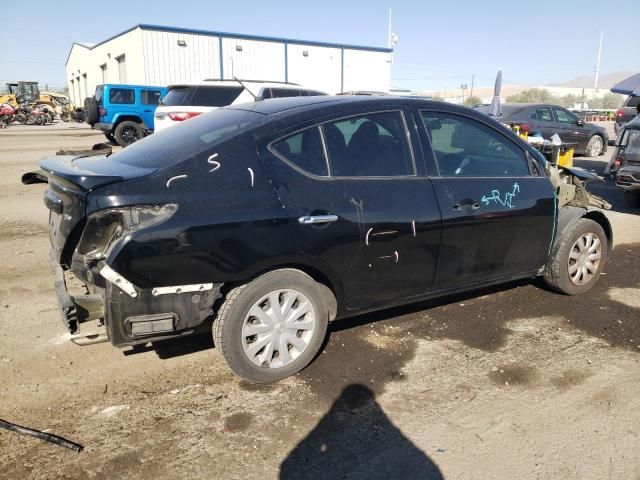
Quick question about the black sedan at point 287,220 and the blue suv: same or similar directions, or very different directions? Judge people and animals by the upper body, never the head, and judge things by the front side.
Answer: same or similar directions

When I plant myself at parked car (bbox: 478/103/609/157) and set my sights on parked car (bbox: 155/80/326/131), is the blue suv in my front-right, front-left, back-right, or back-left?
front-right

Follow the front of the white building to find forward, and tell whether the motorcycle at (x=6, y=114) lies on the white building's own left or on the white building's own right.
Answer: on the white building's own right

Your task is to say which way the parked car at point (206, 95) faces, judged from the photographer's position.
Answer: facing away from the viewer and to the right of the viewer

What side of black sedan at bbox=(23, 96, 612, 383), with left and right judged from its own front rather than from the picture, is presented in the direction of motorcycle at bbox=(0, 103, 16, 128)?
left

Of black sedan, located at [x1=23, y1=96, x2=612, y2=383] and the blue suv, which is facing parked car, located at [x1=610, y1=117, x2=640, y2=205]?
the black sedan

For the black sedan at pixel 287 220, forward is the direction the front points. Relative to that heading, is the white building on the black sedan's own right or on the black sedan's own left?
on the black sedan's own left

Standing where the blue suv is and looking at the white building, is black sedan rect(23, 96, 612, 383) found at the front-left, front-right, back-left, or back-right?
back-right

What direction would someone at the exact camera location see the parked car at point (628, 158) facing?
facing away from the viewer and to the right of the viewer

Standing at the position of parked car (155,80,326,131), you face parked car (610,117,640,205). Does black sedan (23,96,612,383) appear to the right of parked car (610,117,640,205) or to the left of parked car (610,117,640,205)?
right

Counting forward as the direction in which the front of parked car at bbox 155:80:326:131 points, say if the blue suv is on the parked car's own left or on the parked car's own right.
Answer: on the parked car's own left

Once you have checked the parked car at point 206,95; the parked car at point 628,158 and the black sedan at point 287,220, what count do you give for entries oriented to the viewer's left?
0

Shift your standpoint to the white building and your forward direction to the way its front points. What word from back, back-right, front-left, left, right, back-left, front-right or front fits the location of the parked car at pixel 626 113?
left

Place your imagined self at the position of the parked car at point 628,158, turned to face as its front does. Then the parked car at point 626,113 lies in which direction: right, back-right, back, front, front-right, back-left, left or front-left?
front-left

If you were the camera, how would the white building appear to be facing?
facing the viewer and to the left of the viewer

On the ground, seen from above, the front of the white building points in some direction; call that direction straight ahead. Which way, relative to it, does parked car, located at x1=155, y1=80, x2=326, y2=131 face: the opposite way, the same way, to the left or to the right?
the opposite way

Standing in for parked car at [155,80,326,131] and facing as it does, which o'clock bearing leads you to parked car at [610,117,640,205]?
parked car at [610,117,640,205] is roughly at 3 o'clock from parked car at [155,80,326,131].
